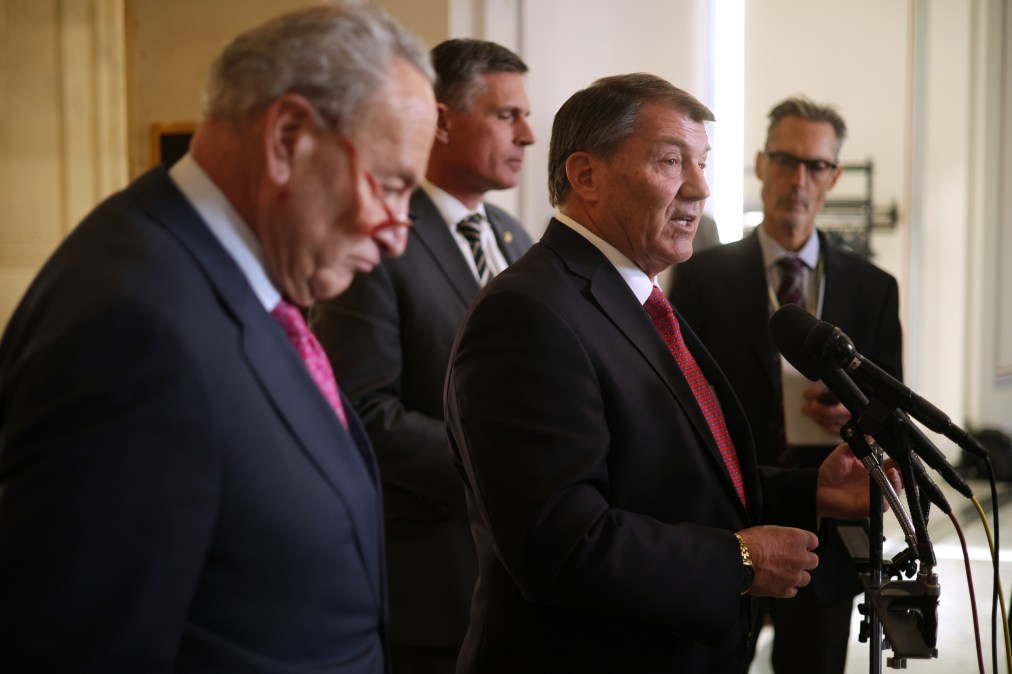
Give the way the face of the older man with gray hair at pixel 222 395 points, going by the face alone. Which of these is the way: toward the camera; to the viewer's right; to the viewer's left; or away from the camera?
to the viewer's right

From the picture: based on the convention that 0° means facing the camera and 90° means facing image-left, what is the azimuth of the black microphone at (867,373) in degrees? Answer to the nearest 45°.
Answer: approximately 90°

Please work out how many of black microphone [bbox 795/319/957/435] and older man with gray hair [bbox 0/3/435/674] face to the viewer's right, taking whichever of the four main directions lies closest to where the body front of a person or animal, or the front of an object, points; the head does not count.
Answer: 1

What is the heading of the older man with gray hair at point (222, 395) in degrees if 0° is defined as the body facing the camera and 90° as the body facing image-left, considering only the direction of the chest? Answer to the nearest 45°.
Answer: approximately 270°

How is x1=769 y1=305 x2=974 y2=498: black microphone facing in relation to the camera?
to the viewer's left

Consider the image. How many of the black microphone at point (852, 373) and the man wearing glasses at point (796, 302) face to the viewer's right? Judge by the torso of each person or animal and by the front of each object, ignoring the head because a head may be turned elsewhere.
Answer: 0

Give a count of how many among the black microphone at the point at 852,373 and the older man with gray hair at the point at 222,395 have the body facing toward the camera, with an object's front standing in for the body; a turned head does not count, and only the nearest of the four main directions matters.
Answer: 0

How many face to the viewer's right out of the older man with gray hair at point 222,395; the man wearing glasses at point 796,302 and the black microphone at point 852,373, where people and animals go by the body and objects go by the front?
1
